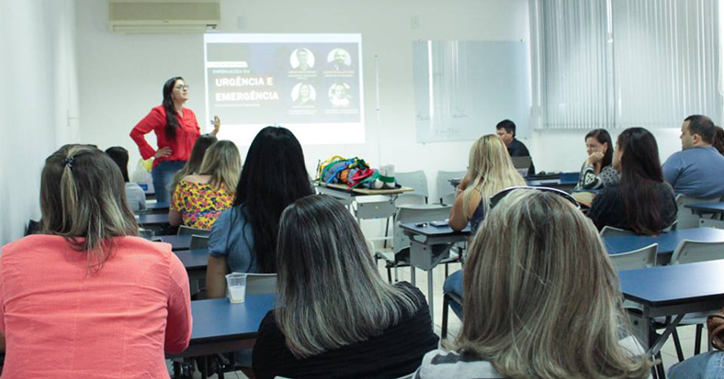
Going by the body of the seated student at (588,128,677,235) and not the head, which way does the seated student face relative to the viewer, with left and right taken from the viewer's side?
facing away from the viewer and to the left of the viewer

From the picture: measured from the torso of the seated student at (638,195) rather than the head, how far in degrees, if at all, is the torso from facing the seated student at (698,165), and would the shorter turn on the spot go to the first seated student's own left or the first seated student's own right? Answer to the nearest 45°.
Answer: approximately 45° to the first seated student's own right

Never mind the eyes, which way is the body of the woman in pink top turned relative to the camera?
away from the camera

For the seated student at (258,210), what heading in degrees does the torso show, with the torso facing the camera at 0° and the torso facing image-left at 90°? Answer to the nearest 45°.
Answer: approximately 180°

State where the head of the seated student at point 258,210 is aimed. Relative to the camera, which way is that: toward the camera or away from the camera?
away from the camera

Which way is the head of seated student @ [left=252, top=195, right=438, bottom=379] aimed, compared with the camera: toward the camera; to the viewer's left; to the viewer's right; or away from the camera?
away from the camera

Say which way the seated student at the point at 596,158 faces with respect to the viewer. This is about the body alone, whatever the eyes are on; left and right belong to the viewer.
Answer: facing the viewer and to the left of the viewer

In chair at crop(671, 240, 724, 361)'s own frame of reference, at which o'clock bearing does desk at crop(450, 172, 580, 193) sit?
The desk is roughly at 1 o'clock from the chair.

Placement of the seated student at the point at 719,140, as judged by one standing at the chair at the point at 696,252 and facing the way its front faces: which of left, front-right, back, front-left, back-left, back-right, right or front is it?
front-right

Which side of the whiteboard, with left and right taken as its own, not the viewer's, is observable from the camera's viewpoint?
front

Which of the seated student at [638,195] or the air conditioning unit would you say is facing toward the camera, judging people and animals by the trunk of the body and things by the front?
the air conditioning unit

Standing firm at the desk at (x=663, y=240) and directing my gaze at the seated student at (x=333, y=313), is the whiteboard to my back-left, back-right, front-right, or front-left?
back-right

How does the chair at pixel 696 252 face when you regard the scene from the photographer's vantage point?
facing away from the viewer and to the left of the viewer
